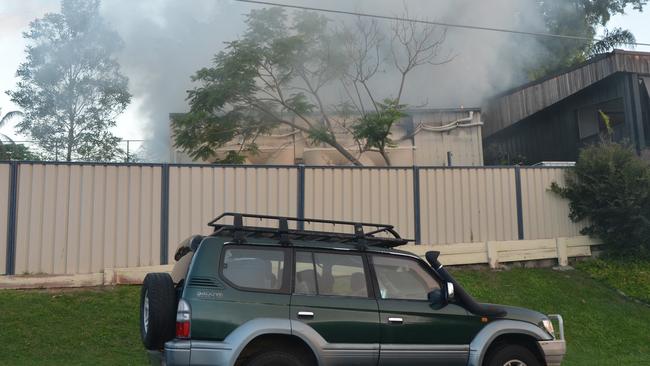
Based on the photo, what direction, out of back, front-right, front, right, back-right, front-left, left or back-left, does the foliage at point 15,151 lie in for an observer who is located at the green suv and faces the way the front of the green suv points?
back-left

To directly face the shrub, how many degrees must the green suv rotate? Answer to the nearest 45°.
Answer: approximately 45° to its left

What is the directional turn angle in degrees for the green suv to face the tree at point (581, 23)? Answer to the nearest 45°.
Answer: approximately 45° to its left

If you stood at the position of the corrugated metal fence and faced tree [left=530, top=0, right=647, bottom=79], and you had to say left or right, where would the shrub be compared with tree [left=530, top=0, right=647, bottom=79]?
right

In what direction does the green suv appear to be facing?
to the viewer's right

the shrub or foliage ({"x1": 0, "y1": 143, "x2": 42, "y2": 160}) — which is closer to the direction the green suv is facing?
the shrub

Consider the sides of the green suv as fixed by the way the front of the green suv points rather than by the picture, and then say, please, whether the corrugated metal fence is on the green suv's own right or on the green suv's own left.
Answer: on the green suv's own left

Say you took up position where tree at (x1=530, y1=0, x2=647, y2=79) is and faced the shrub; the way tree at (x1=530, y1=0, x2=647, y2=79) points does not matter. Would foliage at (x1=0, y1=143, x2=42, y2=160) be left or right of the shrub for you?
right

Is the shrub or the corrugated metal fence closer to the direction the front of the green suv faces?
the shrub
